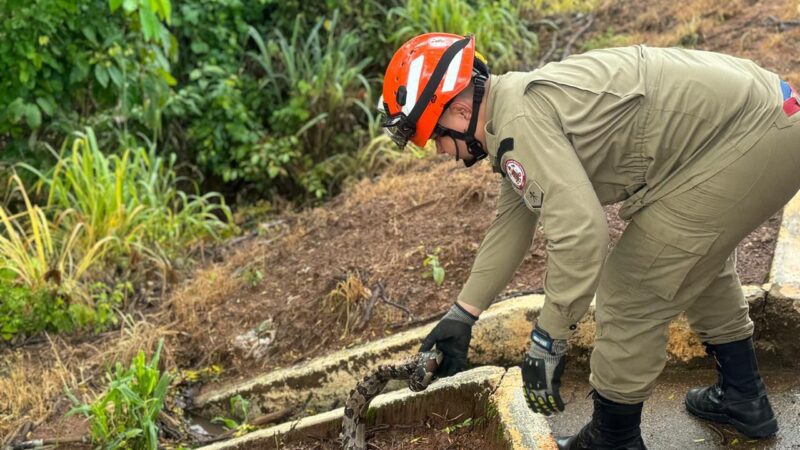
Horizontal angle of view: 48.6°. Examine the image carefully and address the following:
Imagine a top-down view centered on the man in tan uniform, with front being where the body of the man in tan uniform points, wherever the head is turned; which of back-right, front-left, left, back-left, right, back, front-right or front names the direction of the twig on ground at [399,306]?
front-right

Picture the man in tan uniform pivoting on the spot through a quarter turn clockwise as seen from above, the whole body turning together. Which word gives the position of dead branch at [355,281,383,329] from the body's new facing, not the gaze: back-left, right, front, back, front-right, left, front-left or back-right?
front-left

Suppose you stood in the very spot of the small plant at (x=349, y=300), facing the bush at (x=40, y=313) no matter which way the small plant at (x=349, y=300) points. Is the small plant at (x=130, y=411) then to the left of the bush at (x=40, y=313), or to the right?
left

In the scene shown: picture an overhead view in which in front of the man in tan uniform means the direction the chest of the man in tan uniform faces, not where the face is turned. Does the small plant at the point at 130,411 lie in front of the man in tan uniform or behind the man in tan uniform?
in front

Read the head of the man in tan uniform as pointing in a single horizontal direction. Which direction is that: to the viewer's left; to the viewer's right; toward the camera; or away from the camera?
to the viewer's left

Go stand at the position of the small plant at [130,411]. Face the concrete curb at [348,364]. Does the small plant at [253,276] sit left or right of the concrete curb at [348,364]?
left

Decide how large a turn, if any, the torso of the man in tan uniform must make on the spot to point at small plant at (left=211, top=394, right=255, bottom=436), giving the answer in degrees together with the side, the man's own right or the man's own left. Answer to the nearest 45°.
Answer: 0° — they already face it

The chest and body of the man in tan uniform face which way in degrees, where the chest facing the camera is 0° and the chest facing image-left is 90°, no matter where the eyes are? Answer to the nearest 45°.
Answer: approximately 90°

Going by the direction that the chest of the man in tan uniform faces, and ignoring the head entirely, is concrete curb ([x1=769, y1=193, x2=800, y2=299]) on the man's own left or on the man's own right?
on the man's own right
